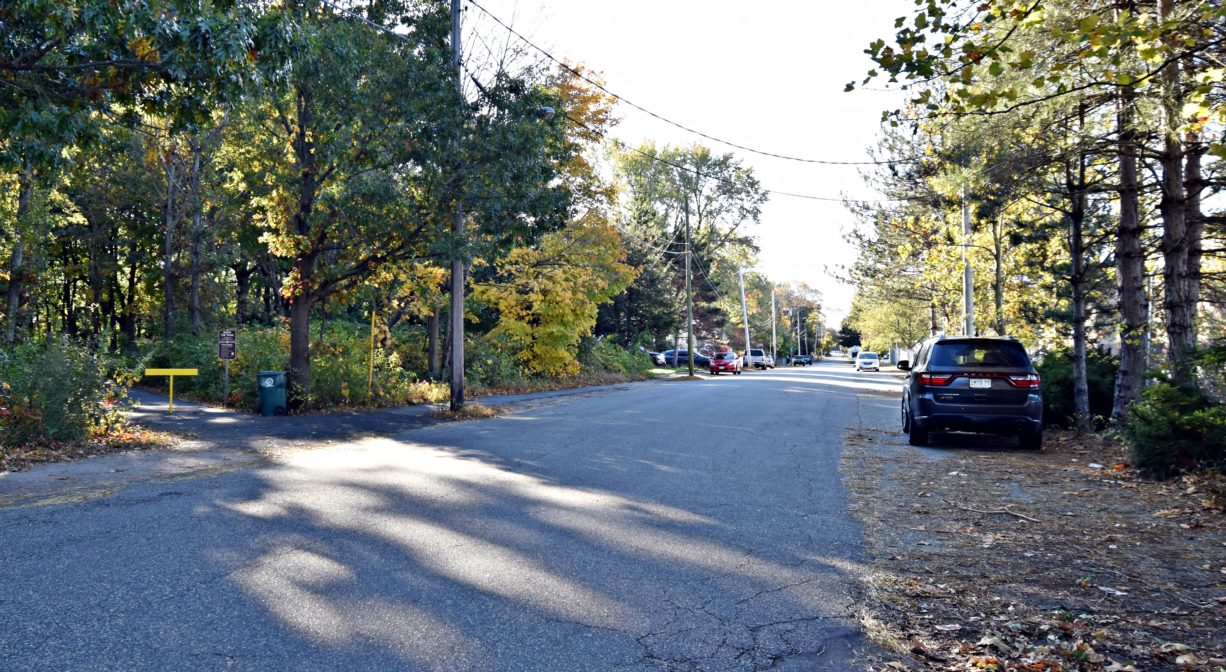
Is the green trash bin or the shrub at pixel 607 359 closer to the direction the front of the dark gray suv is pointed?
the shrub

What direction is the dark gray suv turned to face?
away from the camera

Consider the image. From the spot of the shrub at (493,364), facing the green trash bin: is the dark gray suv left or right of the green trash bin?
left

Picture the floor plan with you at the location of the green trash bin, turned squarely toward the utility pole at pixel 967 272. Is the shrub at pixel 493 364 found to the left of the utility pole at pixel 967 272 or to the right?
left

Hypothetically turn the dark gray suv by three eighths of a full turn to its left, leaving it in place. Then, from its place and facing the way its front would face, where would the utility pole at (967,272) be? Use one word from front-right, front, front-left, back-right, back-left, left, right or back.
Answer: back-right

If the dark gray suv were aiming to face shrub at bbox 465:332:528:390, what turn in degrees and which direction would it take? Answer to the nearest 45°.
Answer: approximately 45° to its left

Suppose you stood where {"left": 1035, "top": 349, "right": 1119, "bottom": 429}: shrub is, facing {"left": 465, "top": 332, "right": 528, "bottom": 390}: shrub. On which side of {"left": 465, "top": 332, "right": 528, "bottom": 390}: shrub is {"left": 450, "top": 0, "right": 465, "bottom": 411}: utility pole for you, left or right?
left

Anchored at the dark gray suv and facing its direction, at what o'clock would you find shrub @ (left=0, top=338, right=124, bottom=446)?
The shrub is roughly at 8 o'clock from the dark gray suv.

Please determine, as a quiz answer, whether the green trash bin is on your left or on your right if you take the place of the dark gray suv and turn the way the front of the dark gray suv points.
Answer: on your left

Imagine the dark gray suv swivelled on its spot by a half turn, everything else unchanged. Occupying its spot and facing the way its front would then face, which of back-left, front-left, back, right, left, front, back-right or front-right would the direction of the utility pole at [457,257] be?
right

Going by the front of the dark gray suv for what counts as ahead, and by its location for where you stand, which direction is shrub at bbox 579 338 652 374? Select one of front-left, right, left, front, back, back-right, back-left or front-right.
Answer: front-left

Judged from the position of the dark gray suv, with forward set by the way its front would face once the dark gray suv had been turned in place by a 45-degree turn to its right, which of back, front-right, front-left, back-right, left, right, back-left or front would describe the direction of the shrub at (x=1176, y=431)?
right
